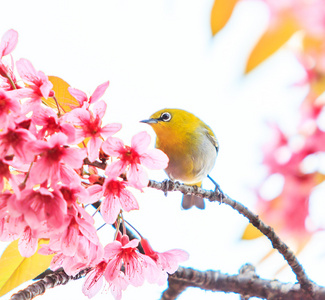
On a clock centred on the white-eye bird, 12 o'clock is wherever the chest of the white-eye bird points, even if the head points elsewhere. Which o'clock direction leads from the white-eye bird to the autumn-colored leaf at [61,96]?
The autumn-colored leaf is roughly at 2 o'clock from the white-eye bird.

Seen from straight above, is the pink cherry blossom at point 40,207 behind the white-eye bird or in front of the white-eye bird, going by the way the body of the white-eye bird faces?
in front

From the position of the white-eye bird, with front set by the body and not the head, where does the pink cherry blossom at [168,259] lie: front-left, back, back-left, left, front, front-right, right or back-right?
front-left

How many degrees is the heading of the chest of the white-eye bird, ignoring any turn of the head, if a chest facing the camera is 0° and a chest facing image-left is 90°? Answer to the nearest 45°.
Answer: approximately 45°
